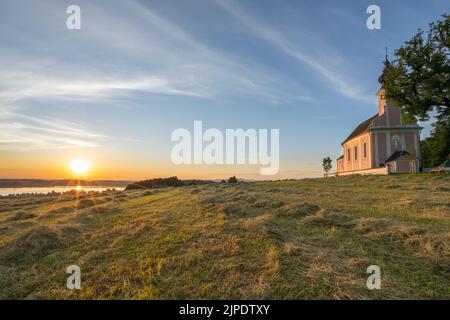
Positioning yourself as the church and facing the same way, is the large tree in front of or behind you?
in front
